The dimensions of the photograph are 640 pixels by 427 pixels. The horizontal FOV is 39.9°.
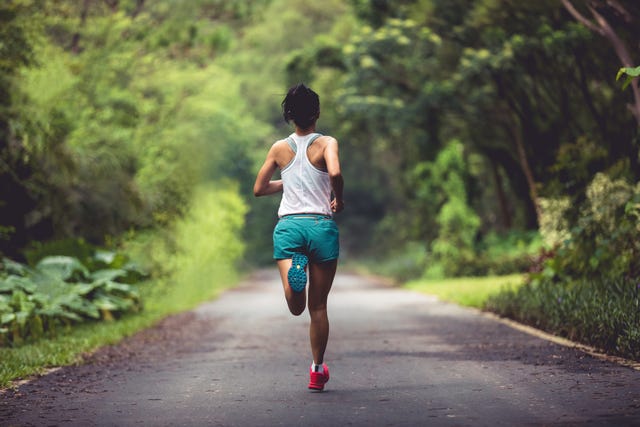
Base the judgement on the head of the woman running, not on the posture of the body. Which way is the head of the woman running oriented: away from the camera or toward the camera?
away from the camera

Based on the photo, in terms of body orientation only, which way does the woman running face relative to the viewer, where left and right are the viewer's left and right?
facing away from the viewer

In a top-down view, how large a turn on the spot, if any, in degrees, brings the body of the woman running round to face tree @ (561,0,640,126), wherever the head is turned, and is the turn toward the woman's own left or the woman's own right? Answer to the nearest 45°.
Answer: approximately 45° to the woman's own right
